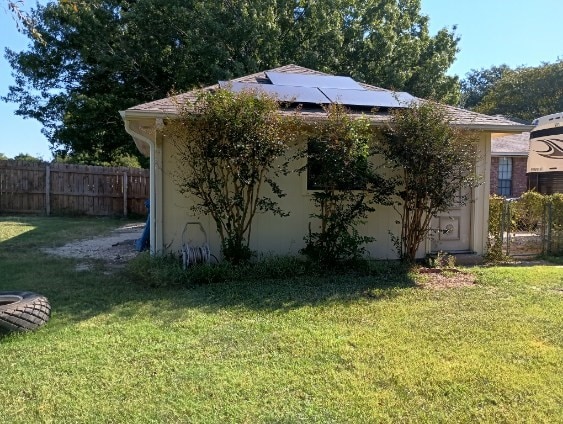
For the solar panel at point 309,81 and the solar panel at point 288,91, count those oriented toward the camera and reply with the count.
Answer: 2

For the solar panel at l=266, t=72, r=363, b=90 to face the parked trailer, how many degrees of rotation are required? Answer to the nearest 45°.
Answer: approximately 135° to its left

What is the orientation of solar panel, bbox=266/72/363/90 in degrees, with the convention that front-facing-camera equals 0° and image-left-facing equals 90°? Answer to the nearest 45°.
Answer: approximately 0°

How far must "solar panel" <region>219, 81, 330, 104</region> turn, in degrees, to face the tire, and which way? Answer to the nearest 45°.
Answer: approximately 45° to its right

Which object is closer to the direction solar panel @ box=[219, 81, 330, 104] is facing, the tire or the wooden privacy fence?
the tire

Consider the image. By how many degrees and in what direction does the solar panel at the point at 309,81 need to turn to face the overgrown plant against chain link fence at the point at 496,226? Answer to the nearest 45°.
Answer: approximately 90° to its left

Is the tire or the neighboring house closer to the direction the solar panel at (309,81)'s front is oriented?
the tire

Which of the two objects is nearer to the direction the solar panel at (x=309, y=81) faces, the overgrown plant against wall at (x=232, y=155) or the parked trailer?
the overgrown plant against wall

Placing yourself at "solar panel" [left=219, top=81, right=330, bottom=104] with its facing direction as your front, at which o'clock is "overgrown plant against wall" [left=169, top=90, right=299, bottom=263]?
The overgrown plant against wall is roughly at 1 o'clock from the solar panel.
